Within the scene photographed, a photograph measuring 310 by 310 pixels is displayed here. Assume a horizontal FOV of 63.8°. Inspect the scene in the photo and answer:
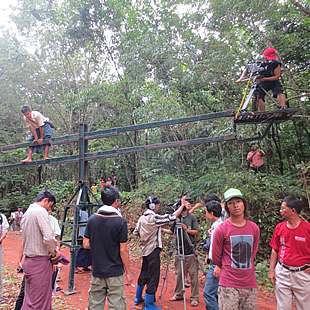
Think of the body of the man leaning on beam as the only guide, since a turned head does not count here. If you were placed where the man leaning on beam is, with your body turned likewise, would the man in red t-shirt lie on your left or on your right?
on your left

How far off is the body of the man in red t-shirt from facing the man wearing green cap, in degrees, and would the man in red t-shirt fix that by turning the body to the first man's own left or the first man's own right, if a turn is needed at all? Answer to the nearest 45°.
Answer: approximately 45° to the first man's own right

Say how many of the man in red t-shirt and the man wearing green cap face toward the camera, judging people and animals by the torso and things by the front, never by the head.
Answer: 2

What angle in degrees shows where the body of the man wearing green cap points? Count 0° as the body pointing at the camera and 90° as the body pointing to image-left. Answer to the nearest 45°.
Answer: approximately 0°

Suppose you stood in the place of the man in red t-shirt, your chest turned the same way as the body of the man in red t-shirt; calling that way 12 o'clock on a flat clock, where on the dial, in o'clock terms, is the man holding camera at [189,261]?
The man holding camera is roughly at 4 o'clock from the man in red t-shirt.

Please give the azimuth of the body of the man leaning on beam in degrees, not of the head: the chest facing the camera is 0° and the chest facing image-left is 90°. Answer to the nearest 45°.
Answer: approximately 45°

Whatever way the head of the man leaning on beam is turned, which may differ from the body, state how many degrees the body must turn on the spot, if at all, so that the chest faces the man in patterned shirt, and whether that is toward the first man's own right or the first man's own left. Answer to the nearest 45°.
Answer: approximately 45° to the first man's own left
